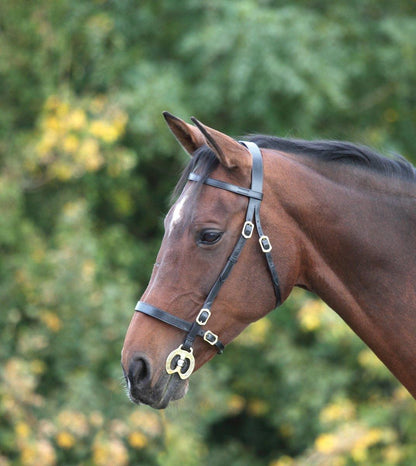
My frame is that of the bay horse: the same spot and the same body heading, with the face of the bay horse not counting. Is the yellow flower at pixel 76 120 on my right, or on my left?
on my right

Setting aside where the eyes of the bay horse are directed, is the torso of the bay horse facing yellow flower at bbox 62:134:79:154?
no

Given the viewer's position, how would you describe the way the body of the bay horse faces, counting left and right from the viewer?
facing to the left of the viewer
